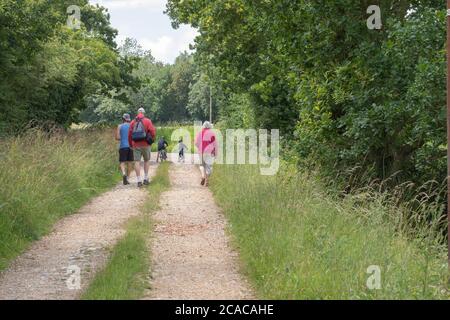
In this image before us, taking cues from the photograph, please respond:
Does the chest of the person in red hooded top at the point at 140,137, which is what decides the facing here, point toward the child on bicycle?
yes

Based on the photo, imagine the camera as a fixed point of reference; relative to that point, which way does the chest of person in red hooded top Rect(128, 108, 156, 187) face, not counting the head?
away from the camera
